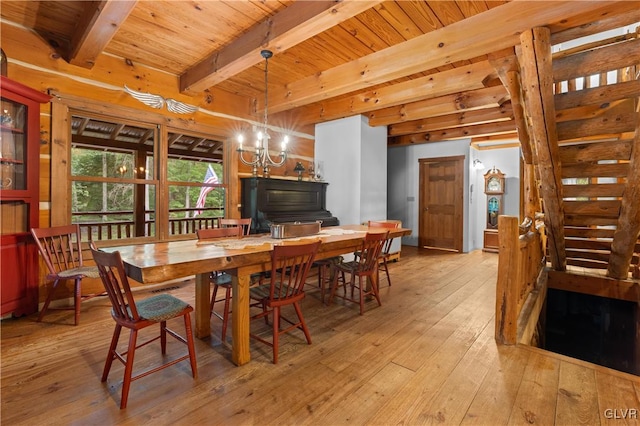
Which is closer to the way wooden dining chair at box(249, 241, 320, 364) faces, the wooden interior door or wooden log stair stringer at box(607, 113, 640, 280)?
the wooden interior door

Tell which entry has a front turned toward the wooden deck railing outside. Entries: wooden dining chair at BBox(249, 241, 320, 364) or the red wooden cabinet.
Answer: the wooden dining chair

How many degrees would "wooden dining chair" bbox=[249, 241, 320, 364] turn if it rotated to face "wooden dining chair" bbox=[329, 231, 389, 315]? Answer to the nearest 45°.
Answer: approximately 90° to its right

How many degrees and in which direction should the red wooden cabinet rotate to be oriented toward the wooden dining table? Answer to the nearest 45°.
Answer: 0° — it already faces it

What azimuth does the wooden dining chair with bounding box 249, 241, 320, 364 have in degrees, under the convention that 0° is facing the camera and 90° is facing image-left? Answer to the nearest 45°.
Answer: approximately 135°

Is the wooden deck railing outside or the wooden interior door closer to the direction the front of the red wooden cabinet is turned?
the wooden interior door

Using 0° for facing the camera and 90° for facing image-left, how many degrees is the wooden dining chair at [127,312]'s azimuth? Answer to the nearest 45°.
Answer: approximately 225°

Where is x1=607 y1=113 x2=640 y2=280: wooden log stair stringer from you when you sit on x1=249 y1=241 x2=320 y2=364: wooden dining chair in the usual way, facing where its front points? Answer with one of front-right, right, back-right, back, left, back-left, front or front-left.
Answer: back-right

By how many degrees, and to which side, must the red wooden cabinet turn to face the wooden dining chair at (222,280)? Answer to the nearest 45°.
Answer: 0° — it already faces it

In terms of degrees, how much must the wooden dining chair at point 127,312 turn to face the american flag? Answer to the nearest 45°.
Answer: approximately 45° to its left

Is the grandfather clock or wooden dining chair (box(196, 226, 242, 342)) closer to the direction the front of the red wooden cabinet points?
the wooden dining chair

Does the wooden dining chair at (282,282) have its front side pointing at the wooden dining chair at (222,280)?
yes

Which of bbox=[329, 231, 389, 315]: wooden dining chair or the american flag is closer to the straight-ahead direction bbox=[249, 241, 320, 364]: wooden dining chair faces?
the american flag

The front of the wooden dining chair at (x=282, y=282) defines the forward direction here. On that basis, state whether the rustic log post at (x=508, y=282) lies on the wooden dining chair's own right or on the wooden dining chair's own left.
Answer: on the wooden dining chair's own right

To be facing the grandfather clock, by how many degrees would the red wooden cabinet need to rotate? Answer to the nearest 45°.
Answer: approximately 45° to its left
